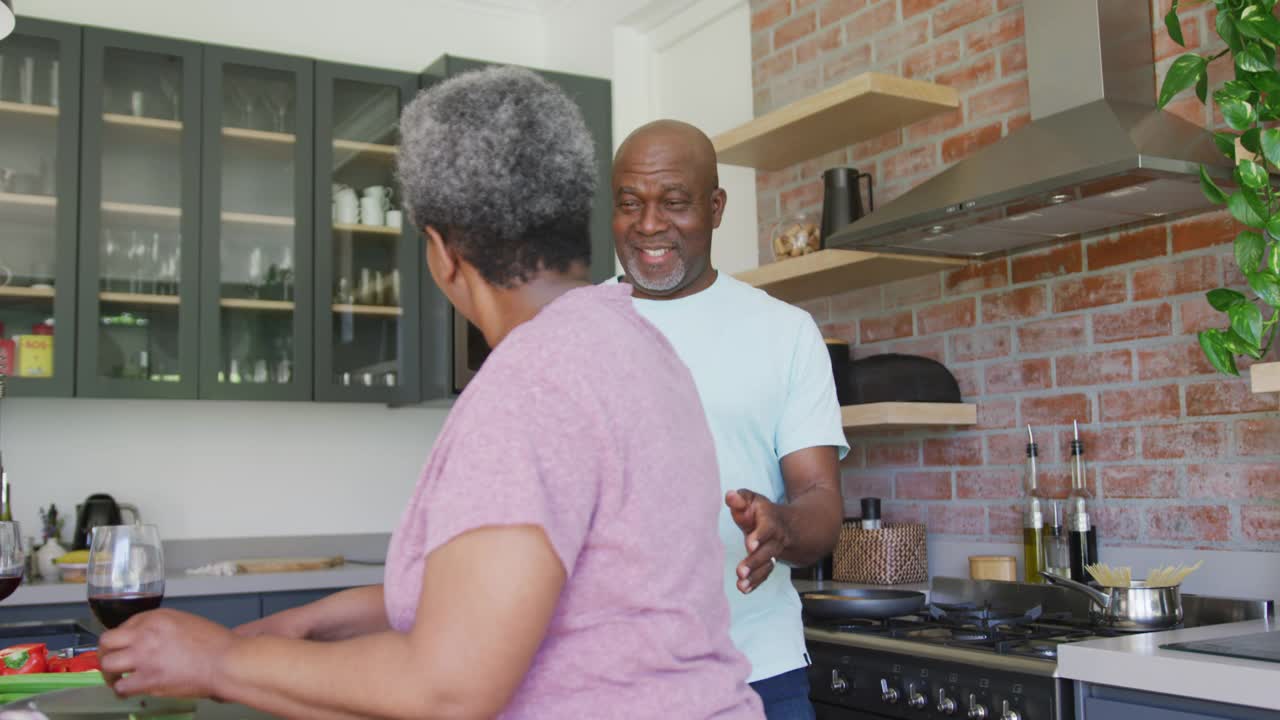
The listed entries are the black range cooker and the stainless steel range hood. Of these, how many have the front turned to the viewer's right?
0

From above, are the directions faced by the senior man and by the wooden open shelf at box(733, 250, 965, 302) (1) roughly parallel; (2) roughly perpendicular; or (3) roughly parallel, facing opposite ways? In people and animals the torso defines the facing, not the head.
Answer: roughly parallel

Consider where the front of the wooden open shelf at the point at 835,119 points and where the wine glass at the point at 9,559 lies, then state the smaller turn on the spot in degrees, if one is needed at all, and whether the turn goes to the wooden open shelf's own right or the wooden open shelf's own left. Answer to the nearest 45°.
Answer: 0° — it already faces it

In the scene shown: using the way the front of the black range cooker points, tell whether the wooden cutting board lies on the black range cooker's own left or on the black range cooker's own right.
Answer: on the black range cooker's own right

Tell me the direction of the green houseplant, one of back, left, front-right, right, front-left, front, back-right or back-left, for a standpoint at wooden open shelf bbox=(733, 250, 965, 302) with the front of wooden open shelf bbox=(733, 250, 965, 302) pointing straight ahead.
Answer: left

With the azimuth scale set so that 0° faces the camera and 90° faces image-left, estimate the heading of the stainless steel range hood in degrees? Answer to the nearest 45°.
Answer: approximately 45°

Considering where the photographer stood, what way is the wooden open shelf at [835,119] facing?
facing the viewer and to the left of the viewer

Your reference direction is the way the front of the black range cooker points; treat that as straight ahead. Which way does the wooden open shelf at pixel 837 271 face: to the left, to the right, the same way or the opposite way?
the same way

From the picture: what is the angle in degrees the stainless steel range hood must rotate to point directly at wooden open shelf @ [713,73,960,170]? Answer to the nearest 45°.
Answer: approximately 90° to its right

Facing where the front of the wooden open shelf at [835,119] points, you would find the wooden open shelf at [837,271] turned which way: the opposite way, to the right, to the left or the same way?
the same way

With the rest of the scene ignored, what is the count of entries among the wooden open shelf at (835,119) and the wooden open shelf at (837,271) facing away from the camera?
0

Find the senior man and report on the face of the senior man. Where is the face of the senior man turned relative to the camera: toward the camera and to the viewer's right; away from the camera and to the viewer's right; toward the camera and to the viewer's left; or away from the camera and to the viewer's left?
toward the camera and to the viewer's left

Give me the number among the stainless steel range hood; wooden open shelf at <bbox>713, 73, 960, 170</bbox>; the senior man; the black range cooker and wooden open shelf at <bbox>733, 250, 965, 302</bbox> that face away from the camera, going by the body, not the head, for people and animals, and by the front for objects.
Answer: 0

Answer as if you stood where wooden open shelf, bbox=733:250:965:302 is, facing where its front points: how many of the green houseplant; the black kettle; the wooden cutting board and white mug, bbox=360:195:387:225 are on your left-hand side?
1

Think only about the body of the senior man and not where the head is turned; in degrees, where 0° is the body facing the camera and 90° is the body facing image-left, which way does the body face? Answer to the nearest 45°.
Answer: approximately 45°

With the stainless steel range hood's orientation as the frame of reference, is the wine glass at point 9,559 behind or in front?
in front

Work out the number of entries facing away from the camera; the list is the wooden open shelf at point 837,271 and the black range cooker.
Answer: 0

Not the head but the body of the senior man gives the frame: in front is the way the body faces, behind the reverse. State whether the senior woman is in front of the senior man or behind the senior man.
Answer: in front
